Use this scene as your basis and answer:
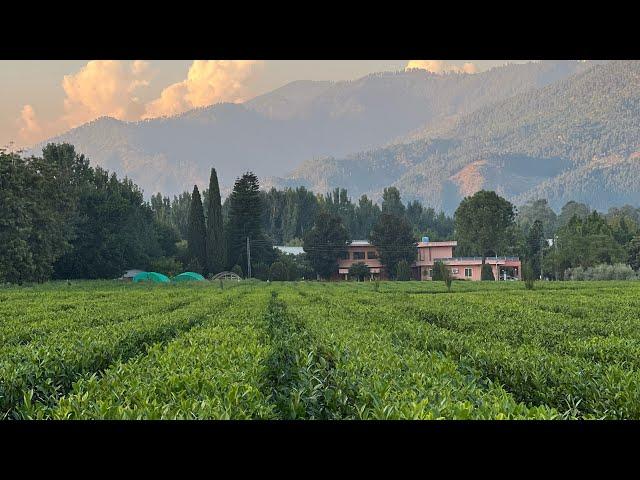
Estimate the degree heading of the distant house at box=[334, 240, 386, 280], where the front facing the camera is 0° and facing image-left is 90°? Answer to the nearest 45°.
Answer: approximately 0°

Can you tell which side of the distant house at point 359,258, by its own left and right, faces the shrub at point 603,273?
left

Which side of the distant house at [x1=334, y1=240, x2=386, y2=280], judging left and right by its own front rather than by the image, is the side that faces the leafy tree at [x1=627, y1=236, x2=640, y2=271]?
left

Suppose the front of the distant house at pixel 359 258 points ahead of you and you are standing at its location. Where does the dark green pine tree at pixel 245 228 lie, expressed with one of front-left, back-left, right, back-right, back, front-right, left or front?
front-right

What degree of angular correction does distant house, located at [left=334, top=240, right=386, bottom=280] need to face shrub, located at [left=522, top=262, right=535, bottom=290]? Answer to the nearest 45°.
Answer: approximately 45° to its left
